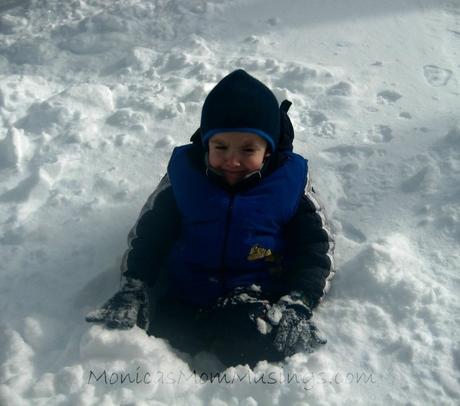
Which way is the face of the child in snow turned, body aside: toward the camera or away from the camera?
toward the camera

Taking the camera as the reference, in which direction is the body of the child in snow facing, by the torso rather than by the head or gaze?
toward the camera
